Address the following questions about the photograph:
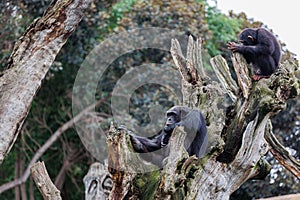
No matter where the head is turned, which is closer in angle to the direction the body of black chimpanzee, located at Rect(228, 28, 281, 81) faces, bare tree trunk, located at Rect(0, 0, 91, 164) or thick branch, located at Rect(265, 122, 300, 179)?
the bare tree trunk

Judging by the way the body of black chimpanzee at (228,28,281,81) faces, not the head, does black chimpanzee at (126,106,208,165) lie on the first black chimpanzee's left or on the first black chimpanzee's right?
on the first black chimpanzee's left

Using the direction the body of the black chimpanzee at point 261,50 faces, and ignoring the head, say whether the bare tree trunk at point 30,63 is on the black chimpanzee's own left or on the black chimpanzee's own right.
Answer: on the black chimpanzee's own left

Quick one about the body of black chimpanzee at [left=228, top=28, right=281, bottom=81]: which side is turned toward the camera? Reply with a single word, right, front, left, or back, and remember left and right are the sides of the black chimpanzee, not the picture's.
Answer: left

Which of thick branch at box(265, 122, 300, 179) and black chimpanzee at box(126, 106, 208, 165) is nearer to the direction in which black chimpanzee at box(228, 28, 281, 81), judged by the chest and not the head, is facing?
the black chimpanzee at box(126, 106, 208, 165)

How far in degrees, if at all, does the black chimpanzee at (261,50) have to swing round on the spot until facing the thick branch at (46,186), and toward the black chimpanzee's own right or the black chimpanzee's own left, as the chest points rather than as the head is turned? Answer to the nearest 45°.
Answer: approximately 45° to the black chimpanzee's own left
